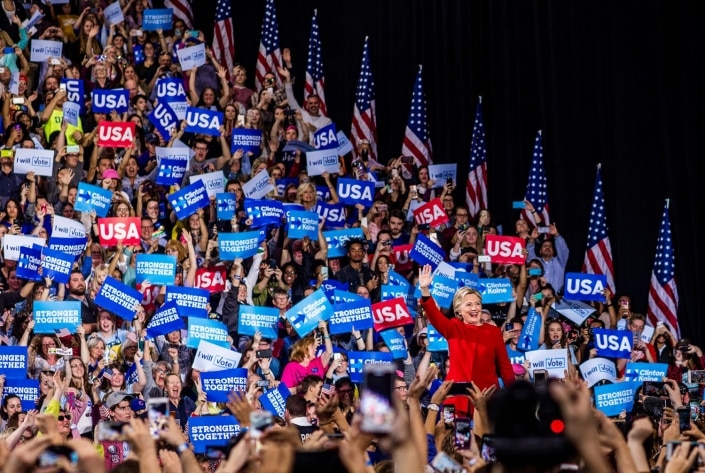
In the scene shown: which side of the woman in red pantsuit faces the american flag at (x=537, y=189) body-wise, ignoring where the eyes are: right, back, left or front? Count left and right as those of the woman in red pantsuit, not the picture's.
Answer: back

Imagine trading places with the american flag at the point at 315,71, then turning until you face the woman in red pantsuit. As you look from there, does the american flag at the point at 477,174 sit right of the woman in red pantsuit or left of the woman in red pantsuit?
left

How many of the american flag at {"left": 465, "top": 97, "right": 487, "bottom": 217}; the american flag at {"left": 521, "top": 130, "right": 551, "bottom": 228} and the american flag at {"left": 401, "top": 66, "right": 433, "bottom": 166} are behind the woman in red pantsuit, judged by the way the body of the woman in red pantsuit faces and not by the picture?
3

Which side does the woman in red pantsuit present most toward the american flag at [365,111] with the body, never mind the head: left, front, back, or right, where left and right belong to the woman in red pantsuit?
back

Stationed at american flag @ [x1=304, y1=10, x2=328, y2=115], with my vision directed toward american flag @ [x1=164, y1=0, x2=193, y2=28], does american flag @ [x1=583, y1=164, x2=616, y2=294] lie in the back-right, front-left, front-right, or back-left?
back-left

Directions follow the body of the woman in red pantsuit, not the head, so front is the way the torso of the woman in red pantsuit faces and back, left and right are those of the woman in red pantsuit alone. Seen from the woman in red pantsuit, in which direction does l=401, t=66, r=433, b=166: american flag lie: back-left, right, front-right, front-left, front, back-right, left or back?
back

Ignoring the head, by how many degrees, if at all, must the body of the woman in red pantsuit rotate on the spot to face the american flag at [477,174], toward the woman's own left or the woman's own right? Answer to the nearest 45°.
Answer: approximately 180°

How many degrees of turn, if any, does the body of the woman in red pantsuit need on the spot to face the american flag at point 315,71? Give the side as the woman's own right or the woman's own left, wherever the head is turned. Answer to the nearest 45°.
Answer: approximately 180°

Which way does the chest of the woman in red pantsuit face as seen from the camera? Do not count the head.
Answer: toward the camera
